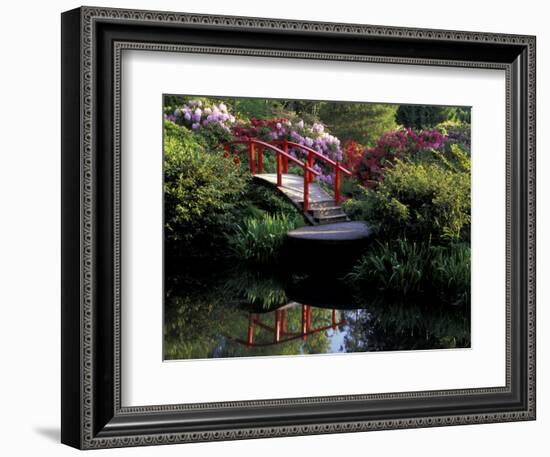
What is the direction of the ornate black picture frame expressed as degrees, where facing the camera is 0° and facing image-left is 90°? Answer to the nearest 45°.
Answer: approximately 315°
